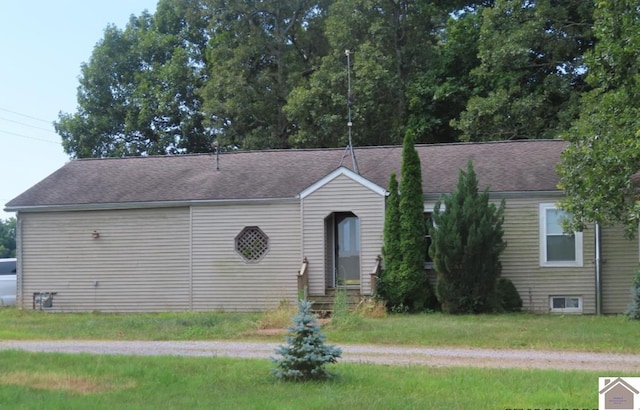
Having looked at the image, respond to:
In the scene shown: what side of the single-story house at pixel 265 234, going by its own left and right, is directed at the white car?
right

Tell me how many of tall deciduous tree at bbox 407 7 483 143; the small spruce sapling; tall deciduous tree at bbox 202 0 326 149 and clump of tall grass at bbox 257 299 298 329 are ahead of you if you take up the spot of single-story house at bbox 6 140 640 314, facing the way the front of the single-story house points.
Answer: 2

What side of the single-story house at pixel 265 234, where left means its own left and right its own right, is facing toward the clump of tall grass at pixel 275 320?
front

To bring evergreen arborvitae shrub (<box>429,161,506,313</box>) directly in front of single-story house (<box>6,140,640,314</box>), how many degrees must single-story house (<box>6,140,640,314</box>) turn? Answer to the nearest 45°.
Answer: approximately 45° to its left

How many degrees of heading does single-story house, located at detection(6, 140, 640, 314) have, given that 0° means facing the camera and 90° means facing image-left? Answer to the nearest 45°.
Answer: approximately 0°

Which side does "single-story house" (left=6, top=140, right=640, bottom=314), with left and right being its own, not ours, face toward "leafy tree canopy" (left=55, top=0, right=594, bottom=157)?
back

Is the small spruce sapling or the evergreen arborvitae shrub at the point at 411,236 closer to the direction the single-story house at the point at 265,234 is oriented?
the small spruce sapling

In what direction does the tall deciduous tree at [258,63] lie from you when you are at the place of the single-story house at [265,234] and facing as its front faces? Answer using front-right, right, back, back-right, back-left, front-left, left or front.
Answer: back

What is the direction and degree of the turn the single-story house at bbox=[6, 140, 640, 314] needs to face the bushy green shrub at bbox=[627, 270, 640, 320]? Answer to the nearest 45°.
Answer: approximately 45° to its left

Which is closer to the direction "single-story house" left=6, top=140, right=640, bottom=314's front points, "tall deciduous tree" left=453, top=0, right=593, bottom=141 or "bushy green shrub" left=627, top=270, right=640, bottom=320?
the bushy green shrub

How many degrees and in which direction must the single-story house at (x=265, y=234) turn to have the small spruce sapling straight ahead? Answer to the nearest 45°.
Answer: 0° — it already faces it
